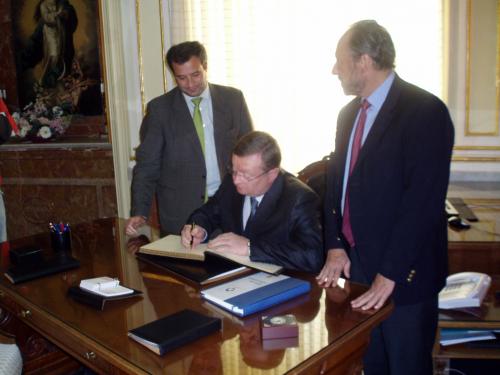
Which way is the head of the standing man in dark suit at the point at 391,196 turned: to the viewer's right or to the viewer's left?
to the viewer's left

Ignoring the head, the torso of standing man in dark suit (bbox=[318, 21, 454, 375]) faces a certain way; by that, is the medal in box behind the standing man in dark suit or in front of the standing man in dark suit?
in front

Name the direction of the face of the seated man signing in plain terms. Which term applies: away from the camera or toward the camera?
toward the camera

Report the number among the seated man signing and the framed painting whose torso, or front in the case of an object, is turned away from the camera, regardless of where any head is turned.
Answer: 0

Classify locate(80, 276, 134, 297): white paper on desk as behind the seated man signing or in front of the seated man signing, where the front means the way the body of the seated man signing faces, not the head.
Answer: in front

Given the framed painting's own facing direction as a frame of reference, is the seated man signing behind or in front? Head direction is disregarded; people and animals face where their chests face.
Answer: in front

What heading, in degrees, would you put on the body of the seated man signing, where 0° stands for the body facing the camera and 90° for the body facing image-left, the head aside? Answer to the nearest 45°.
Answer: approximately 45°

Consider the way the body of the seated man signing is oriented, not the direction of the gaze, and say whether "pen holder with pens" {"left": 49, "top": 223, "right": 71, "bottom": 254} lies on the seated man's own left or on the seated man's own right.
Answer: on the seated man's own right

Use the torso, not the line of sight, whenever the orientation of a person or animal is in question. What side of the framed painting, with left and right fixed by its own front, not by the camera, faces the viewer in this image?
front

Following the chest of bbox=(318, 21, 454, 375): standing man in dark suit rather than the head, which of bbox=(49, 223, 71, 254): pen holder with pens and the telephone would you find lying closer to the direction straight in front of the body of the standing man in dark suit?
the pen holder with pens

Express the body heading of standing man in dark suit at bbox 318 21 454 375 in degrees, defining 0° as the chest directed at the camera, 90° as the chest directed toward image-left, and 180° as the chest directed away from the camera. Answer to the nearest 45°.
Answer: approximately 45°

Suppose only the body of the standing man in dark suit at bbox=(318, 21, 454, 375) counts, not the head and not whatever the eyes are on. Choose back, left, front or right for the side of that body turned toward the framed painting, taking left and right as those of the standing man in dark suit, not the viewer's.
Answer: right

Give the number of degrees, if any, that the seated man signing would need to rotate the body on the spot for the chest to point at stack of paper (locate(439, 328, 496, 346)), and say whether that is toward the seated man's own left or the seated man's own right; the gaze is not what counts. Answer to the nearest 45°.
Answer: approximately 135° to the seated man's own left

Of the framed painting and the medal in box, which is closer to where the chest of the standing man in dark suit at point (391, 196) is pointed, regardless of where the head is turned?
the medal in box
